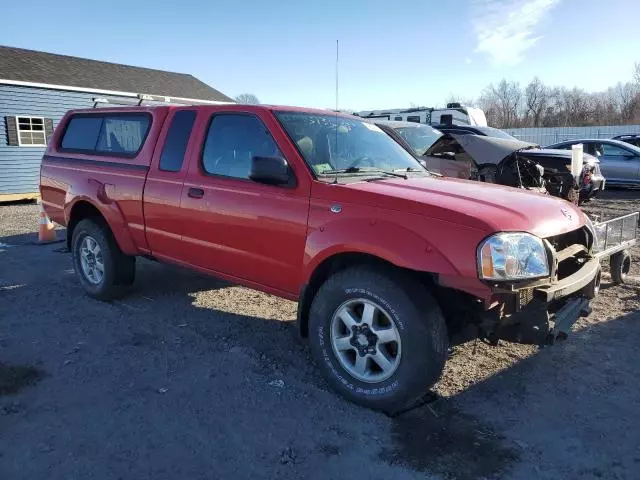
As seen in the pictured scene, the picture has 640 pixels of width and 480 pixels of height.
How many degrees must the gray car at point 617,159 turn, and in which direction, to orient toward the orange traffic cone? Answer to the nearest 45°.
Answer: approximately 135° to its right

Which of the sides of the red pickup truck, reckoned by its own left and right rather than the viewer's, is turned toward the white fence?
left

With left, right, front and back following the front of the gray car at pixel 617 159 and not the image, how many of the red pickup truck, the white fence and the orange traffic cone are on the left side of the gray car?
1

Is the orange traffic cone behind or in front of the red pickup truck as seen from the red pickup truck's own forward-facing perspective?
behind

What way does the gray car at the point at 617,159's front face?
to the viewer's right

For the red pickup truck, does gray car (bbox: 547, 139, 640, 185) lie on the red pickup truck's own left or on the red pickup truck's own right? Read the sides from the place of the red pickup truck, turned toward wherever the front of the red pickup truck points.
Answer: on the red pickup truck's own left

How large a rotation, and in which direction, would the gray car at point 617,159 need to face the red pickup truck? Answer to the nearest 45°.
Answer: approximately 90° to its right

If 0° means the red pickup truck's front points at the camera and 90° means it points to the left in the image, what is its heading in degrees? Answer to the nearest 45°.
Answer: approximately 315°

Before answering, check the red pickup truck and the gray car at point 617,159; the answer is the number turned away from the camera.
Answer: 0
